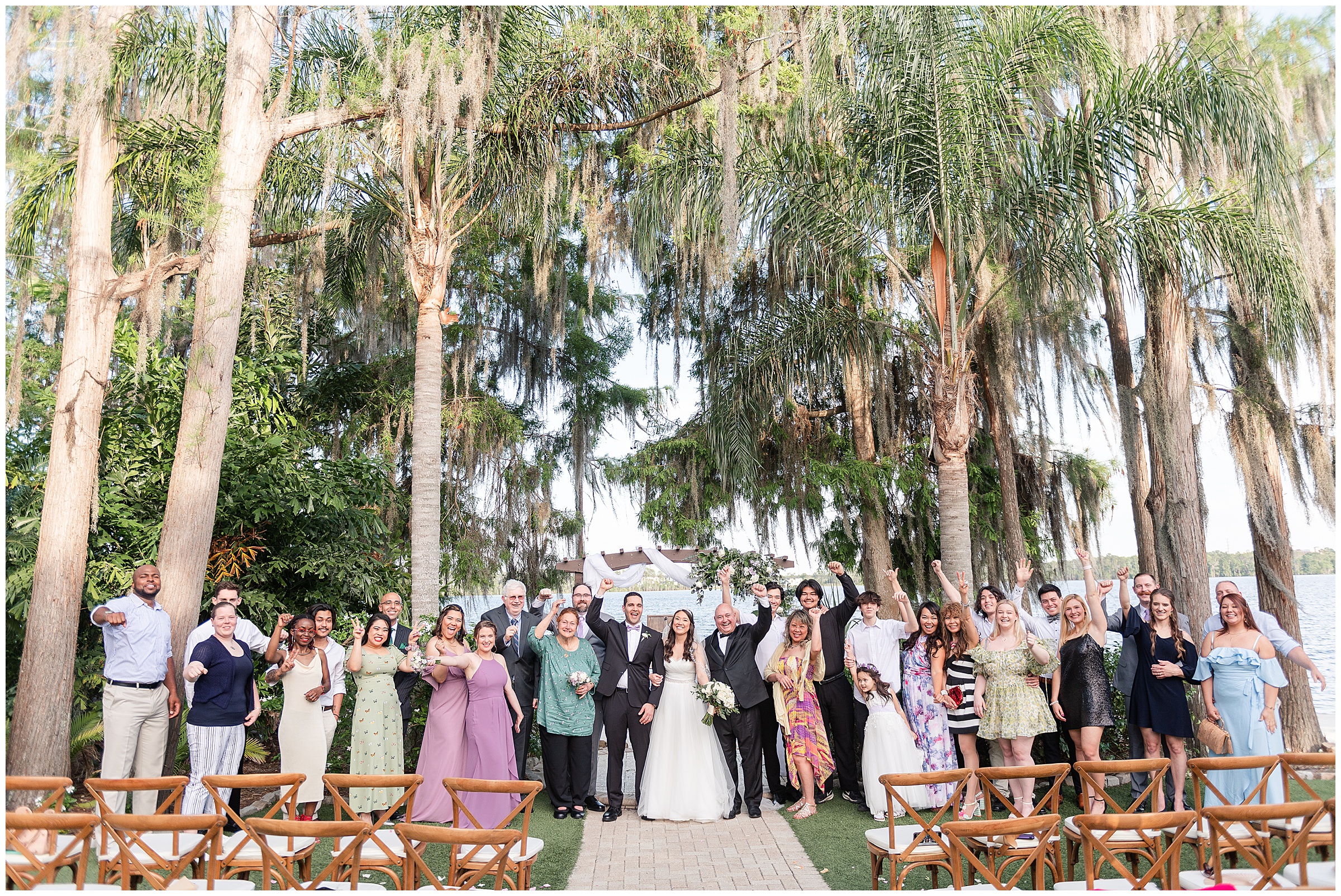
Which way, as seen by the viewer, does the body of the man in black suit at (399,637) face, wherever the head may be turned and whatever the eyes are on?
toward the camera

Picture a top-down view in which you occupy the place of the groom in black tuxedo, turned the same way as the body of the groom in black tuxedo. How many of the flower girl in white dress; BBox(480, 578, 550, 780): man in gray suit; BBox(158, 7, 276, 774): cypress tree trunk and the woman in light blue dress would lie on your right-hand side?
2

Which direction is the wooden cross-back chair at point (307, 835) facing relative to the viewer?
away from the camera

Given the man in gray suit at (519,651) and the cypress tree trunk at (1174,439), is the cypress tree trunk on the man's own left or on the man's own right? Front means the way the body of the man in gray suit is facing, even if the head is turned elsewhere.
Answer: on the man's own left

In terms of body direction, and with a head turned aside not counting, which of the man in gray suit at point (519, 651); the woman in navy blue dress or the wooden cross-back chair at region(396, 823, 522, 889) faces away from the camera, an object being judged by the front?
the wooden cross-back chair

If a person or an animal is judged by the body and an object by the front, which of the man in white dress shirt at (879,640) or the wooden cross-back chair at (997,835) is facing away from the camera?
the wooden cross-back chair

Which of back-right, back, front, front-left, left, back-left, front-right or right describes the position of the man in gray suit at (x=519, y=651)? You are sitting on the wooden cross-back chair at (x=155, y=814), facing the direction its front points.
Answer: front-right

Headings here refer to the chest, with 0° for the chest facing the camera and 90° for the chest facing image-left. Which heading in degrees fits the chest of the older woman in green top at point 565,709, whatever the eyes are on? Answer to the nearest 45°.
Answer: approximately 0°

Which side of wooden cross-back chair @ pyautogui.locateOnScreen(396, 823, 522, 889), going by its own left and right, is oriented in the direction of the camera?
back

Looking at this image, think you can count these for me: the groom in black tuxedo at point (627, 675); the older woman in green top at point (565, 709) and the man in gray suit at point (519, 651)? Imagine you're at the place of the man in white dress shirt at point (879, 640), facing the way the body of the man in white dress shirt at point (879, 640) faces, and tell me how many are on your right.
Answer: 3

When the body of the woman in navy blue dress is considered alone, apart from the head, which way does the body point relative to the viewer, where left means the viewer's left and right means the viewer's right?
facing the viewer
